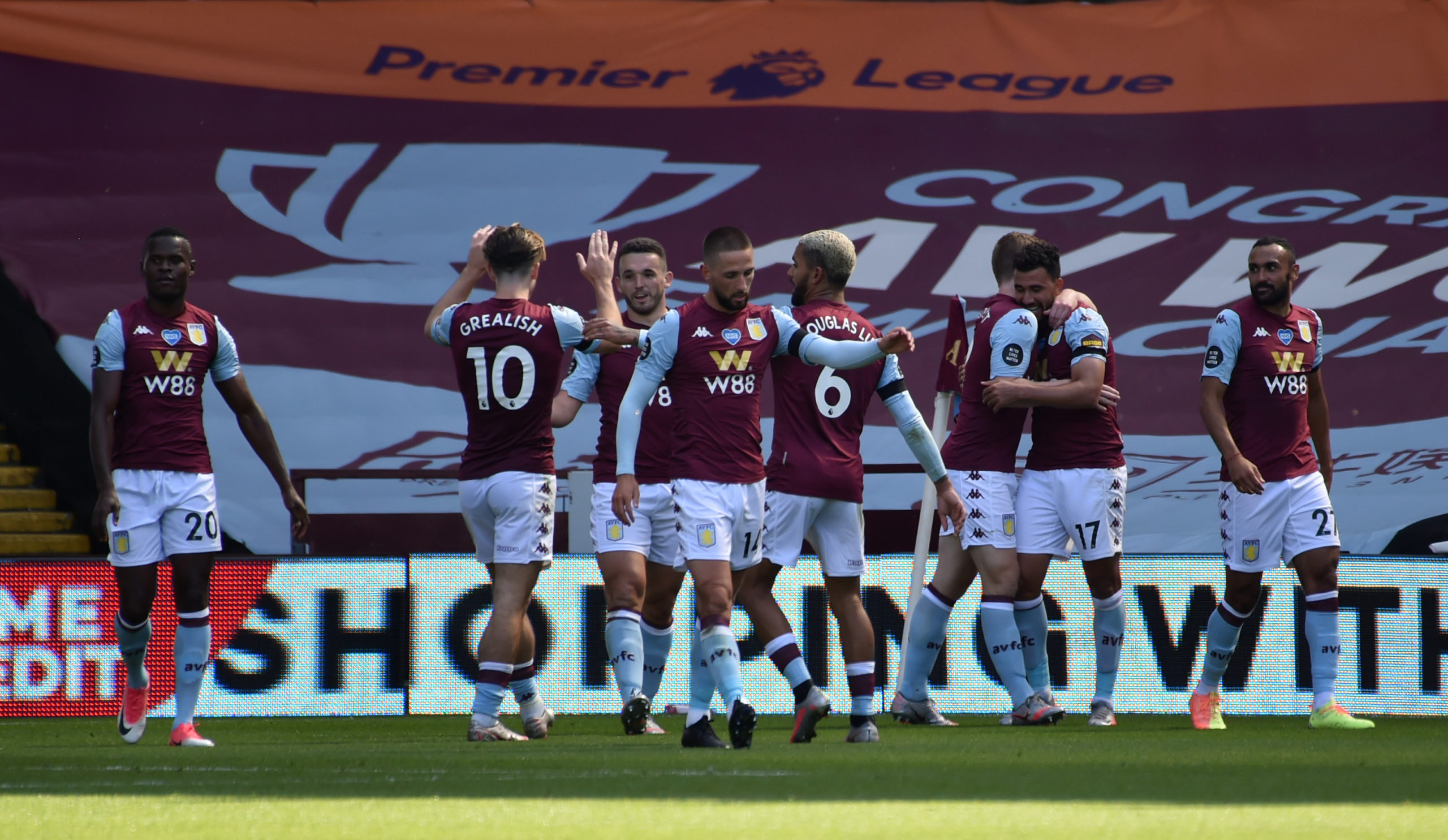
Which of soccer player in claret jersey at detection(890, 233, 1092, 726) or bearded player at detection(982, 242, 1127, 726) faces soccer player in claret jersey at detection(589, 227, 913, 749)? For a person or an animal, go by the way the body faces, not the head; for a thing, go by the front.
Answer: the bearded player

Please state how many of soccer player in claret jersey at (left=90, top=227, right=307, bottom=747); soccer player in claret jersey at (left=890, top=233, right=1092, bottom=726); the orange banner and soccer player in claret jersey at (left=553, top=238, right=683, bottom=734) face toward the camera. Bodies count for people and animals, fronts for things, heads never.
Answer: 3

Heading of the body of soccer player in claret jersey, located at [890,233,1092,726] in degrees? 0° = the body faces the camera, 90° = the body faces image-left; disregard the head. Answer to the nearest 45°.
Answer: approximately 270°

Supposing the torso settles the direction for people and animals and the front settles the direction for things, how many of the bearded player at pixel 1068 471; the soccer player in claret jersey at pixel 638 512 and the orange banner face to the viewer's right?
0

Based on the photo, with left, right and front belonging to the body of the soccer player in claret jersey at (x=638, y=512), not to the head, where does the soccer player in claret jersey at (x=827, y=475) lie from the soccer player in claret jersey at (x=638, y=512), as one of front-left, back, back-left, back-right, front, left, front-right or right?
front-left

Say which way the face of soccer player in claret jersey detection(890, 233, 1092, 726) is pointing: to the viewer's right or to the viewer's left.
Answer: to the viewer's right

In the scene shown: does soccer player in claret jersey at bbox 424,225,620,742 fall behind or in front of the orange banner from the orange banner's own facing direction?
in front

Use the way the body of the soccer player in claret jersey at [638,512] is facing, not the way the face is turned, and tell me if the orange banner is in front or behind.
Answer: behind

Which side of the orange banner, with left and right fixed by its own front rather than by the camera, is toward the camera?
front

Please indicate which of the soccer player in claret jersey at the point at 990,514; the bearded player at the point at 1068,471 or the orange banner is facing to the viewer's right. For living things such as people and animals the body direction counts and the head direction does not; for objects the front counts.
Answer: the soccer player in claret jersey

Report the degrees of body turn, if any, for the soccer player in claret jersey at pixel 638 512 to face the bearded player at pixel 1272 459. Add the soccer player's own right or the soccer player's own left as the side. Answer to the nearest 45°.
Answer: approximately 90° to the soccer player's own left

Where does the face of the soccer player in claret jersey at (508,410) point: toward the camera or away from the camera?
away from the camera

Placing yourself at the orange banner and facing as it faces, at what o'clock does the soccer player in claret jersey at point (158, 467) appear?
The soccer player in claret jersey is roughly at 1 o'clock from the orange banner.

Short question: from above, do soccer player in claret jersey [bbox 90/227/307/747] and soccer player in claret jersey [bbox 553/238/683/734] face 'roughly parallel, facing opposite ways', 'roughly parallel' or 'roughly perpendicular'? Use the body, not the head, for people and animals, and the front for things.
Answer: roughly parallel

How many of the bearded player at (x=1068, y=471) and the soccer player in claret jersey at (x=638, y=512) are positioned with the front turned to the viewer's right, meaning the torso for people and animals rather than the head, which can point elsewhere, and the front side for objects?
0

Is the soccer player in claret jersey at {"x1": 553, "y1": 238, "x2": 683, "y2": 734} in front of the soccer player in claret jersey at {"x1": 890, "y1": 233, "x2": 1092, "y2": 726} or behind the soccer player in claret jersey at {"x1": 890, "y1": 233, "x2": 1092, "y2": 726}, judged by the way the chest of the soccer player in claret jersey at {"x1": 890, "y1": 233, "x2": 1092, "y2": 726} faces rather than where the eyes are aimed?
behind

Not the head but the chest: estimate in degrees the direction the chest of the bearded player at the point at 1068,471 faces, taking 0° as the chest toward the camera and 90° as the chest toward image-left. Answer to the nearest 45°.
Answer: approximately 45°
